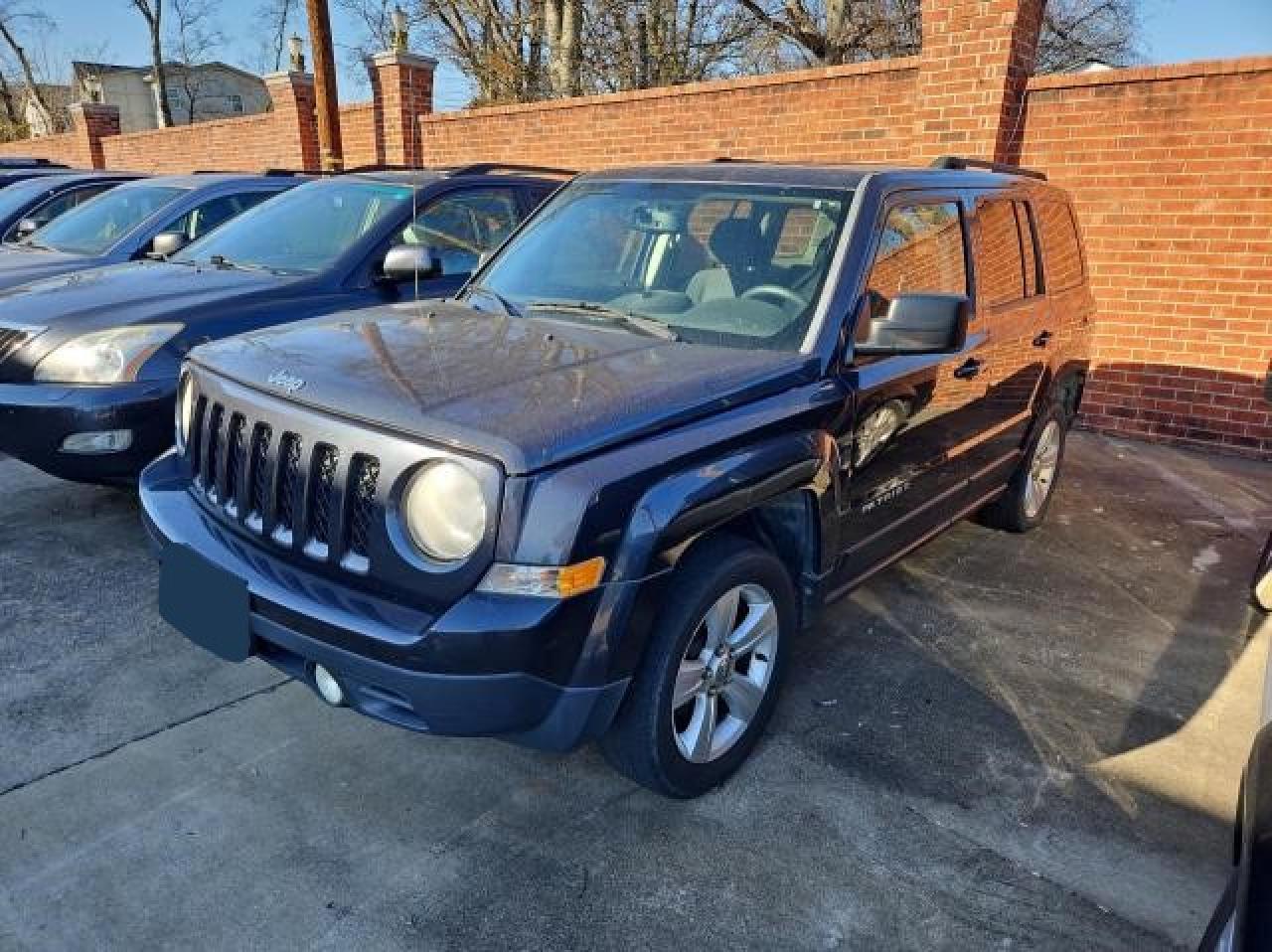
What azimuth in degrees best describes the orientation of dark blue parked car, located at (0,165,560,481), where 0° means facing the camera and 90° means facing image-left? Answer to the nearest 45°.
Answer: approximately 45°

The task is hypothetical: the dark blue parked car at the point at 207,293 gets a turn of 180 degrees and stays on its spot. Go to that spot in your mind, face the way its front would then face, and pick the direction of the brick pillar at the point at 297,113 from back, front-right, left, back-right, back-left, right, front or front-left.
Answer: front-left

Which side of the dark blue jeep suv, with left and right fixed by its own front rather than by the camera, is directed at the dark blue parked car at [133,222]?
right

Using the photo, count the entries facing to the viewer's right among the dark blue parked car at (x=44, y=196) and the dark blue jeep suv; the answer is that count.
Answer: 0

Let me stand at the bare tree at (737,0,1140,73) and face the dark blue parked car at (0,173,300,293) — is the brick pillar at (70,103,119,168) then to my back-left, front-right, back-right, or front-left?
front-right

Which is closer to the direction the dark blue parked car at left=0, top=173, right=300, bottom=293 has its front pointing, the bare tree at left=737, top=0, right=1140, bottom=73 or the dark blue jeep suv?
the dark blue jeep suv

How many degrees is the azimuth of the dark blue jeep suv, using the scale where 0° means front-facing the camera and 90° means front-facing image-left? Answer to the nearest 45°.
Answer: approximately 45°

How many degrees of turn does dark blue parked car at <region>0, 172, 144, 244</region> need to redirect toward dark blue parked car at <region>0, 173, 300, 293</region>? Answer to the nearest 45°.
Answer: approximately 45° to its left

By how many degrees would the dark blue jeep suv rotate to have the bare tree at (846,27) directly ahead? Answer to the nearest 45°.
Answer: approximately 135° to its right

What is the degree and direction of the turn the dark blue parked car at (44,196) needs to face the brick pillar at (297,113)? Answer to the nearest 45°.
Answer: approximately 180°

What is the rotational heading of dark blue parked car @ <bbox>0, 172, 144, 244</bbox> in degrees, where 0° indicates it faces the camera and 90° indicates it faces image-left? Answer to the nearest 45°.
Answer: approximately 45°

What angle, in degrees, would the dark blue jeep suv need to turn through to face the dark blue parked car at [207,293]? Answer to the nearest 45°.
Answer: approximately 90° to its right

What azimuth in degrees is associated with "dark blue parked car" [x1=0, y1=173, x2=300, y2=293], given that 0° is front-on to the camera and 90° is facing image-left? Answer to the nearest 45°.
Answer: approximately 45°
